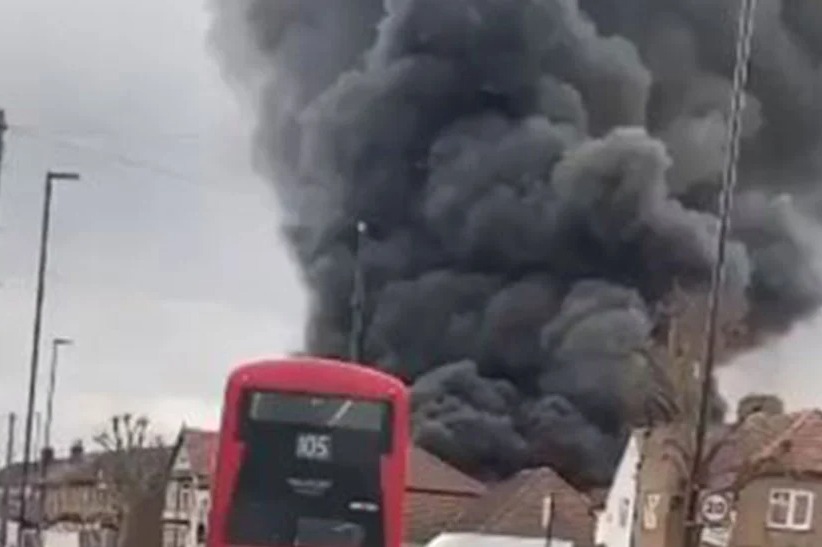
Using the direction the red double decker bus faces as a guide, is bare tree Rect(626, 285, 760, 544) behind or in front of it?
in front

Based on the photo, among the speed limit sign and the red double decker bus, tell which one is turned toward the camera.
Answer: the speed limit sign

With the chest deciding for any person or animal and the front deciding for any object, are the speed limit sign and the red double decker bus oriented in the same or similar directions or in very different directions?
very different directions

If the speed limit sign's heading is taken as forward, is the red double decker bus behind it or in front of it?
in front

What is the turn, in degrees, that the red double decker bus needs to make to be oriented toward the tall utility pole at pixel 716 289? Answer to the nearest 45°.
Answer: approximately 45° to its right

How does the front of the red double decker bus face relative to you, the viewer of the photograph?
facing away from the viewer

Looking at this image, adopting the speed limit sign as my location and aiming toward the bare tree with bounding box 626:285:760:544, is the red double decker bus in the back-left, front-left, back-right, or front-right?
back-left

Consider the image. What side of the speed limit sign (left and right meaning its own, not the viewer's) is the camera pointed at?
front

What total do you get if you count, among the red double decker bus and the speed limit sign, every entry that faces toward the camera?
1

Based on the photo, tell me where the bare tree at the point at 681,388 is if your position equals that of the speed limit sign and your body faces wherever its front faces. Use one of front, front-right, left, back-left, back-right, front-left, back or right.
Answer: back
